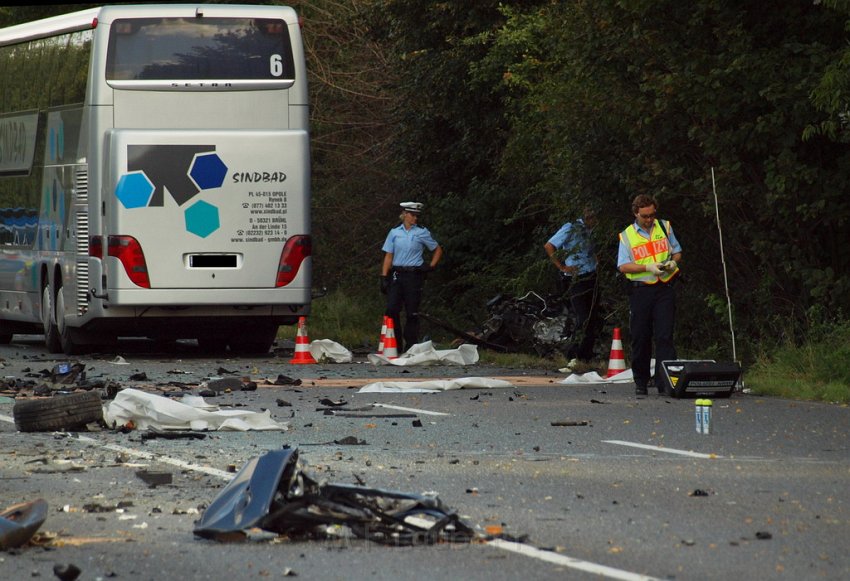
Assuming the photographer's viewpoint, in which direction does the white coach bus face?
facing away from the viewer

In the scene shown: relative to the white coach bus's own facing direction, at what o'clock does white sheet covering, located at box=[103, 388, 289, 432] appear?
The white sheet covering is roughly at 6 o'clock from the white coach bus.

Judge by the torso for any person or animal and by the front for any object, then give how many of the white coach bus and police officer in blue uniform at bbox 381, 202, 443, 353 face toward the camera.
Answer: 1

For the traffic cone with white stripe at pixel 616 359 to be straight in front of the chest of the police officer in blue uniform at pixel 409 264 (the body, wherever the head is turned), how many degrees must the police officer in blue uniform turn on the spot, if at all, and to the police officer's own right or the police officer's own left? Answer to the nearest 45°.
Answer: approximately 45° to the police officer's own left

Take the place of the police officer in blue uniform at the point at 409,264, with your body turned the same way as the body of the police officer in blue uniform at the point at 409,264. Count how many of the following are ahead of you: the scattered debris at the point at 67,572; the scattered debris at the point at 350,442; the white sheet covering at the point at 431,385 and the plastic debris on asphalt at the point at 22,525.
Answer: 4

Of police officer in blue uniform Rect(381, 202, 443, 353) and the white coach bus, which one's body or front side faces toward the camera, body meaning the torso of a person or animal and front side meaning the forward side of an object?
the police officer in blue uniform

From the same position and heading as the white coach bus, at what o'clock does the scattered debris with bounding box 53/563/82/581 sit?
The scattered debris is roughly at 6 o'clock from the white coach bus.

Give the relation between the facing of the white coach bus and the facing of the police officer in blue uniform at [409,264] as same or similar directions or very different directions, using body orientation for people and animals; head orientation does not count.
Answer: very different directions

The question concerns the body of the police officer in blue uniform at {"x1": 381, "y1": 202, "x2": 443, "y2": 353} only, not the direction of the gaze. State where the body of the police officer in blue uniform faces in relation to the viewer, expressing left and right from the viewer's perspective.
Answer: facing the viewer

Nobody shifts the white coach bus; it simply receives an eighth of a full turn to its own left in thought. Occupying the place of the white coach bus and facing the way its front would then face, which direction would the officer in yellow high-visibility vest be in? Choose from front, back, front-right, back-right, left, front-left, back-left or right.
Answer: back

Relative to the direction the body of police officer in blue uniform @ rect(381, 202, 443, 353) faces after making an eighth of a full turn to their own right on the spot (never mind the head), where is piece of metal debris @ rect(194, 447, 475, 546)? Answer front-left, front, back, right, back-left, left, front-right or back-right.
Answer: front-left
